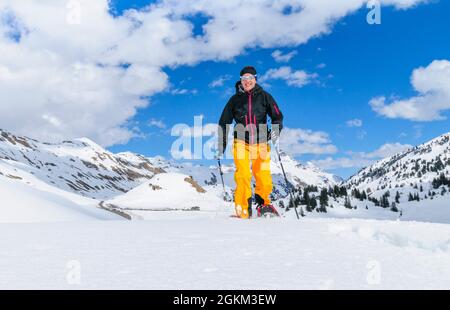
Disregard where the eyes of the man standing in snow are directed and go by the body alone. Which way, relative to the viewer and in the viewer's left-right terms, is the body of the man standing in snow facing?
facing the viewer
